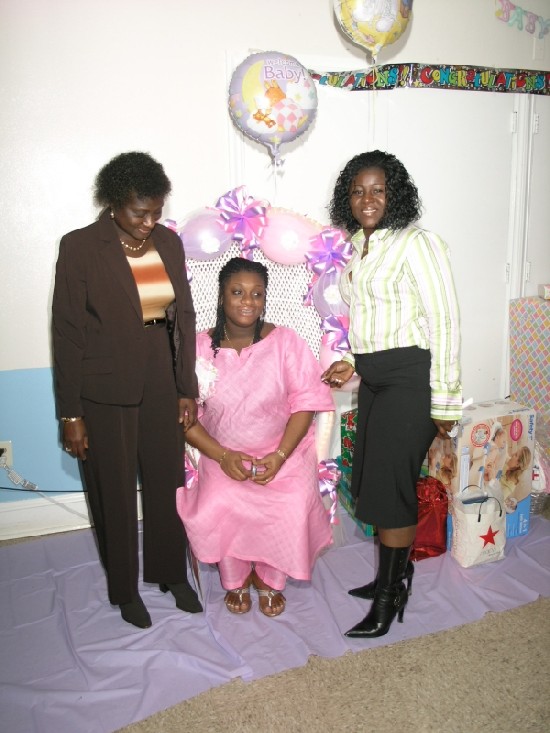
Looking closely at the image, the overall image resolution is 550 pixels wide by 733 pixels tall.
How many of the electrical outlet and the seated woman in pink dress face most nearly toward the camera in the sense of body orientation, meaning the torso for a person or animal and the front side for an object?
2

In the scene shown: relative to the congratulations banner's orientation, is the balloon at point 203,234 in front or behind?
in front

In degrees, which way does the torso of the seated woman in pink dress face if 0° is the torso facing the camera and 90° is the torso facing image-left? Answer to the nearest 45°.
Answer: approximately 0°

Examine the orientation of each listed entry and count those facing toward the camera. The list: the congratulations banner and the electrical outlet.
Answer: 2

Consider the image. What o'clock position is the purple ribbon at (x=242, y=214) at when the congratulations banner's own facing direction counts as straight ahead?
The purple ribbon is roughly at 1 o'clock from the congratulations banner.

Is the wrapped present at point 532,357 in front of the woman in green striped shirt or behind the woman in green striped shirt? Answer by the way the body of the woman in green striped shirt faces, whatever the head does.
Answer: behind

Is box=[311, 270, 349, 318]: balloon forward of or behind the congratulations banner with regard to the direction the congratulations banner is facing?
forward

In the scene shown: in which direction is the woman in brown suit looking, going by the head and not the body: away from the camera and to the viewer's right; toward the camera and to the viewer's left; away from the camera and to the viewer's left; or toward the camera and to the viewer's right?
toward the camera and to the viewer's right

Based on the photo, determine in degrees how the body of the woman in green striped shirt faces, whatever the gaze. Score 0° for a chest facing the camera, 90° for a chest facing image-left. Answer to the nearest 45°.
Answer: approximately 45°
